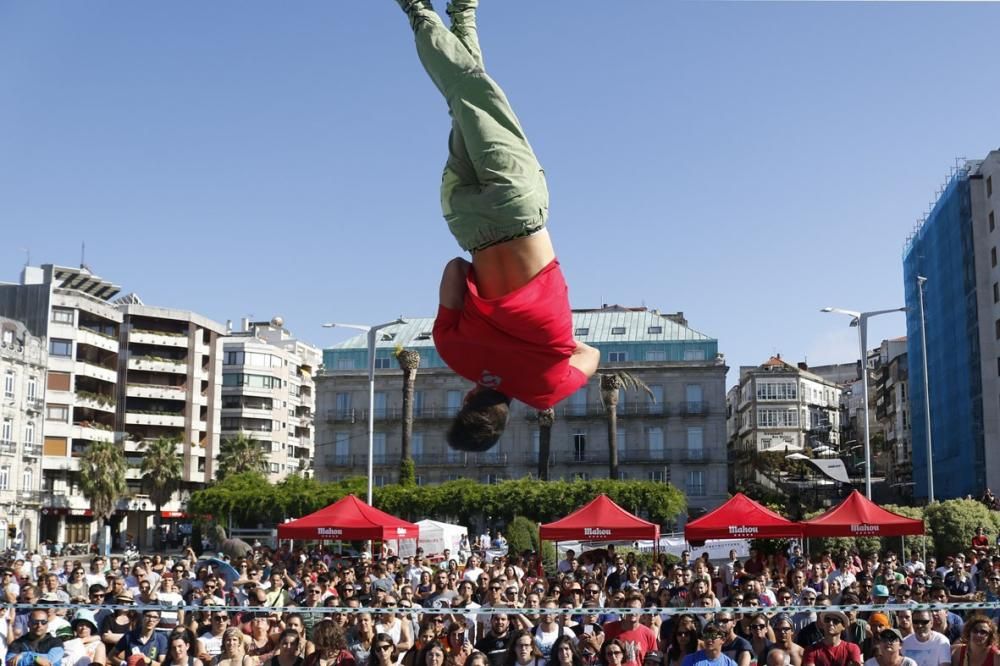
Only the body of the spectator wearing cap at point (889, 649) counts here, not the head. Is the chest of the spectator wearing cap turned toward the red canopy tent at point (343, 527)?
no

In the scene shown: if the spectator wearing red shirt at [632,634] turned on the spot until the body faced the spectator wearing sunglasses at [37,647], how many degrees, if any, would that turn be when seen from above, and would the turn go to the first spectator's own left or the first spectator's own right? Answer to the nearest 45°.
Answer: approximately 90° to the first spectator's own right

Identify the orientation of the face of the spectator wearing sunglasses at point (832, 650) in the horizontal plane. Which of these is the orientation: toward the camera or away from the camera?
toward the camera

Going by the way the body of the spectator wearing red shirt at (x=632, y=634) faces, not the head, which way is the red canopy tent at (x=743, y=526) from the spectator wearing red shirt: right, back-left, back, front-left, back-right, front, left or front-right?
back

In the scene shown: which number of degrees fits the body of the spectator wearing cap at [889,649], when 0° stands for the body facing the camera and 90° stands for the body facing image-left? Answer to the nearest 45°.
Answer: approximately 0°

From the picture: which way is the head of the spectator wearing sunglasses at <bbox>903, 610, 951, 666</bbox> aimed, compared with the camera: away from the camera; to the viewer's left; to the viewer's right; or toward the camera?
toward the camera

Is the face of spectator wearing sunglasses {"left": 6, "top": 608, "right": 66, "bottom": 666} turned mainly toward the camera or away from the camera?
toward the camera

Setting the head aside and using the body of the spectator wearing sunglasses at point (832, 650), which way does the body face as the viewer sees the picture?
toward the camera

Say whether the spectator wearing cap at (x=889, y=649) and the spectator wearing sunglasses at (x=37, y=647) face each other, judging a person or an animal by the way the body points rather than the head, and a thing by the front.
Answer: no

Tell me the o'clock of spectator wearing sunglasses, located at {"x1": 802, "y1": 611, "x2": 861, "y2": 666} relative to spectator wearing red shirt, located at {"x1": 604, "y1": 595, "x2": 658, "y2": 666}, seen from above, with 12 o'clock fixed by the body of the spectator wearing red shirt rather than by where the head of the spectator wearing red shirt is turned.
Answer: The spectator wearing sunglasses is roughly at 10 o'clock from the spectator wearing red shirt.

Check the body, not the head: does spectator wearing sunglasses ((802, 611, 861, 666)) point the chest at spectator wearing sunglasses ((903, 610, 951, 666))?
no

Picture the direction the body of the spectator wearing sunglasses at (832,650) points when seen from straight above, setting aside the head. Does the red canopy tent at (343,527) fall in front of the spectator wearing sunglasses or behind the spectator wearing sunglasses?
behind

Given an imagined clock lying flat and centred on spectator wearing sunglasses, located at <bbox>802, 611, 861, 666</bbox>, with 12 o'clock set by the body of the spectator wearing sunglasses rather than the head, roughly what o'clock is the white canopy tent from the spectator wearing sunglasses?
The white canopy tent is roughly at 5 o'clock from the spectator wearing sunglasses.

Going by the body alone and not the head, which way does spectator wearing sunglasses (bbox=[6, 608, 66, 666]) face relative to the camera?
toward the camera

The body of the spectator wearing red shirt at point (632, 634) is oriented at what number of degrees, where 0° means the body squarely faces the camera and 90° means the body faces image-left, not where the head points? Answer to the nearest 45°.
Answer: approximately 0°

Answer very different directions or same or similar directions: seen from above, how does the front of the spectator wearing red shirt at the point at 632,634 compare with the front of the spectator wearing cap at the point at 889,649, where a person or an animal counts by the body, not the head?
same or similar directions

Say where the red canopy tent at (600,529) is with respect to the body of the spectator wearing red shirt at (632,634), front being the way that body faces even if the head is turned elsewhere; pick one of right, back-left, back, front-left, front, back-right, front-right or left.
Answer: back

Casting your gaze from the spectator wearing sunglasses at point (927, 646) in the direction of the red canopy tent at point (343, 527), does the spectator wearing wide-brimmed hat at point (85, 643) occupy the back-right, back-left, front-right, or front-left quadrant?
front-left

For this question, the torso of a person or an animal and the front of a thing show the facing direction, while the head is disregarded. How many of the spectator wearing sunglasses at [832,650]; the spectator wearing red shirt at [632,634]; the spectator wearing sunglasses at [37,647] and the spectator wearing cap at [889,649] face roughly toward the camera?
4
